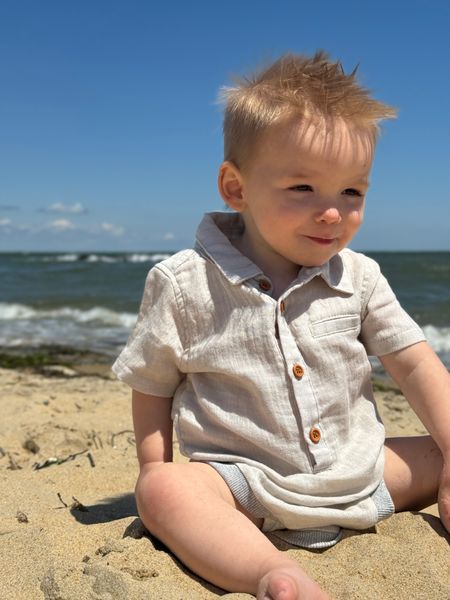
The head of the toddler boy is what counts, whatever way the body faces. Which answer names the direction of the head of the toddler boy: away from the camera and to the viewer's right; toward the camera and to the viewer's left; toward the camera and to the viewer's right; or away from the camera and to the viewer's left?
toward the camera and to the viewer's right

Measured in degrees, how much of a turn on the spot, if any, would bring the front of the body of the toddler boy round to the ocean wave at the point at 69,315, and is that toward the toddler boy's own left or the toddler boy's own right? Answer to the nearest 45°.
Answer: approximately 135° to the toddler boy's own left

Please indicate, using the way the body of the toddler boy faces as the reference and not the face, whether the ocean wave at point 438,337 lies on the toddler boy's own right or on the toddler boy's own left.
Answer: on the toddler boy's own left

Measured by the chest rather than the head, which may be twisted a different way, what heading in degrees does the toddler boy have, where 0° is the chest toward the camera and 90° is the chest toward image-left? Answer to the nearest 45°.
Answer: approximately 315°
